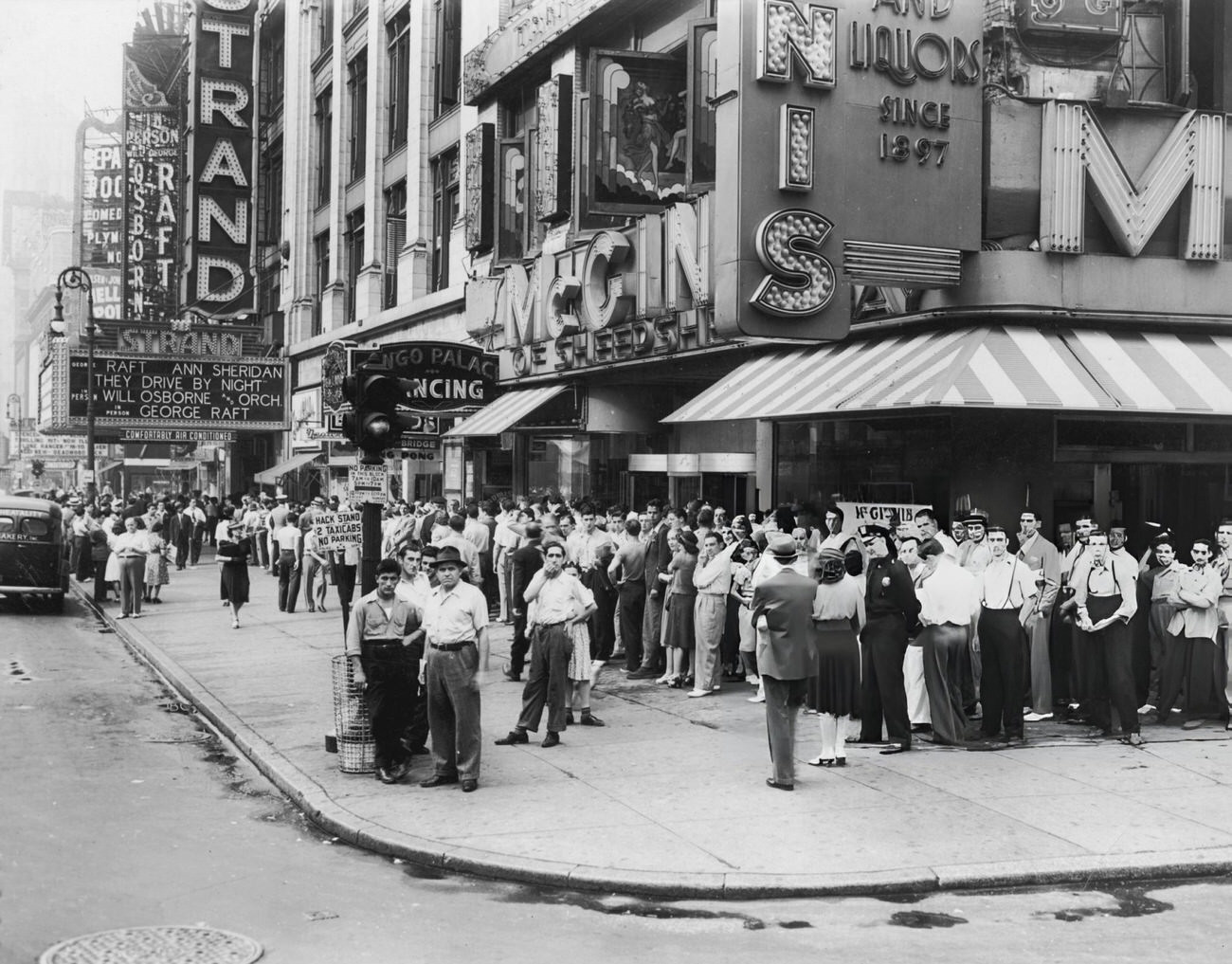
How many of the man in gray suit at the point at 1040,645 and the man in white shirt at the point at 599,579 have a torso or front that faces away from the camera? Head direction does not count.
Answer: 0

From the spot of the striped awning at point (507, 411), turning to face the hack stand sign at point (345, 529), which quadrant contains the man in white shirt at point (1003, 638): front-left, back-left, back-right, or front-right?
front-left

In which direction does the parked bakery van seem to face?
away from the camera

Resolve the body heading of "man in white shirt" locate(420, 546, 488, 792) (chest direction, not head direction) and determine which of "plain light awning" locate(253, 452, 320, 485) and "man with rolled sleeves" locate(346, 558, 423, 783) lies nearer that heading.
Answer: the man with rolled sleeves

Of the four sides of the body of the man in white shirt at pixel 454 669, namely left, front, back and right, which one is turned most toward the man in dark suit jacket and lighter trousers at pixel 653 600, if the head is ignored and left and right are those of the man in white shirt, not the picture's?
back

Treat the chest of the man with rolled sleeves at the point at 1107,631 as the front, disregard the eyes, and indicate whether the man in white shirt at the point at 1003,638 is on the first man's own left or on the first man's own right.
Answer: on the first man's own right

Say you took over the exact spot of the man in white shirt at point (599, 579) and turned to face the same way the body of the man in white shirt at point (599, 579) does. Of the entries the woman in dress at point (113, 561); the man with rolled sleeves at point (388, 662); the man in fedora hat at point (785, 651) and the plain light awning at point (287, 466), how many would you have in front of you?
2

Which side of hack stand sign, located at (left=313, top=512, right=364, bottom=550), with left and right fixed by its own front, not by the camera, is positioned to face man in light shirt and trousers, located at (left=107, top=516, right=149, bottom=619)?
back

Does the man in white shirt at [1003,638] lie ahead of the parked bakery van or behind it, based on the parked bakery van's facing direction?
behind

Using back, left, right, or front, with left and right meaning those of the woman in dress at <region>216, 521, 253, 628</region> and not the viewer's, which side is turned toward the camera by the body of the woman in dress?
front

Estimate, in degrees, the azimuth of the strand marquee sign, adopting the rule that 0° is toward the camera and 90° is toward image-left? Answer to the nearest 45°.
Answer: approximately 0°

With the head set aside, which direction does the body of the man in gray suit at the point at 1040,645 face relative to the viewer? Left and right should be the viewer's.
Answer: facing the viewer and to the left of the viewer
